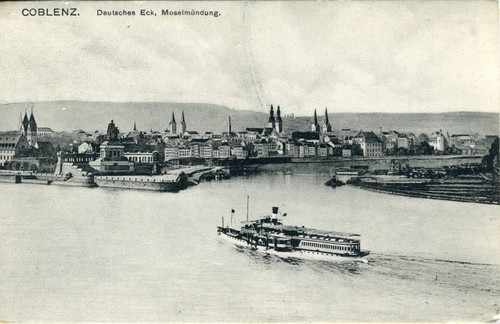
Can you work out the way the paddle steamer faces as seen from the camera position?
facing away from the viewer and to the left of the viewer
